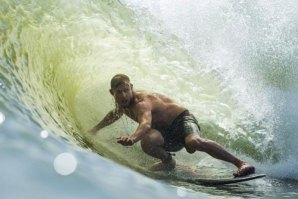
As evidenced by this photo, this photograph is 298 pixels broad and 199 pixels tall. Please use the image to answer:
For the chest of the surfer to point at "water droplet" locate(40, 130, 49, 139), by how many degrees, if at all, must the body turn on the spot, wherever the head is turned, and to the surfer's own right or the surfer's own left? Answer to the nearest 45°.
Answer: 0° — they already face it

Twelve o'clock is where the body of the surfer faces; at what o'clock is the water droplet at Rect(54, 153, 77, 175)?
The water droplet is roughly at 11 o'clock from the surfer.

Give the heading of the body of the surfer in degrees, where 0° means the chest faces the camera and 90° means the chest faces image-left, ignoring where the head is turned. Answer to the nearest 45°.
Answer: approximately 45°
